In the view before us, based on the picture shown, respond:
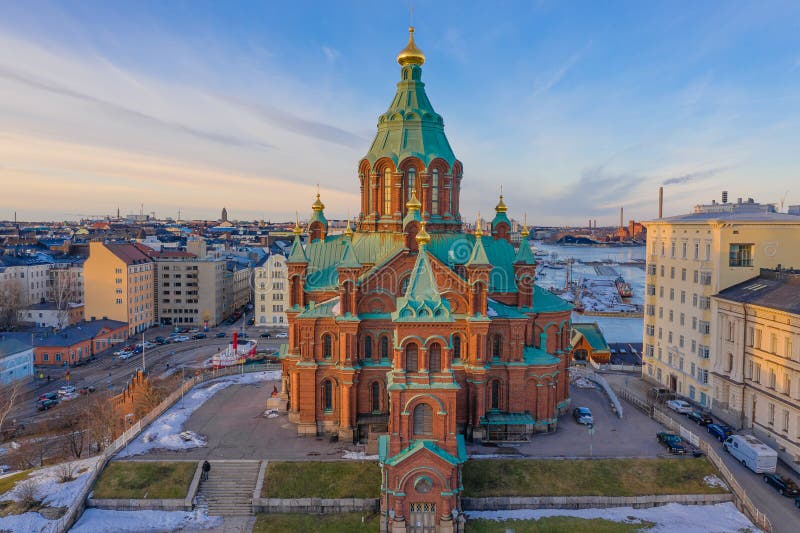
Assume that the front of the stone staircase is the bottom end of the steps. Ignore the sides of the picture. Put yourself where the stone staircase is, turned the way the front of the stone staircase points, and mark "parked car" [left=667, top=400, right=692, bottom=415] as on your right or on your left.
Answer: on your left

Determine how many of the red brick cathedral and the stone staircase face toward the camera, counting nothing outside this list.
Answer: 2

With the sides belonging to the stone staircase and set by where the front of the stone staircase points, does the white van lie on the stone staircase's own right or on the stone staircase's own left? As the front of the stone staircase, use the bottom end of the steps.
on the stone staircase's own left

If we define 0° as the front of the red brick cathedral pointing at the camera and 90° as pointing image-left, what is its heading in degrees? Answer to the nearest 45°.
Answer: approximately 0°

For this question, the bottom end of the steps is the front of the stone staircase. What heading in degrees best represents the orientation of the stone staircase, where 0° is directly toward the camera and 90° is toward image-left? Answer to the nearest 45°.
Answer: approximately 0°

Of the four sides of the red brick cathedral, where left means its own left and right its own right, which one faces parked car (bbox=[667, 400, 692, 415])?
left

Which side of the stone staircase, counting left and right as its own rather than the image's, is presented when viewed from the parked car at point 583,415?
left

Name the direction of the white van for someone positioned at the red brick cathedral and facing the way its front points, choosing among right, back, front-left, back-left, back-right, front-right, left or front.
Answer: left

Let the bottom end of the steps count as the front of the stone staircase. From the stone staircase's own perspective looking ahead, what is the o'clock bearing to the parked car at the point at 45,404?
The parked car is roughly at 5 o'clock from the stone staircase.
